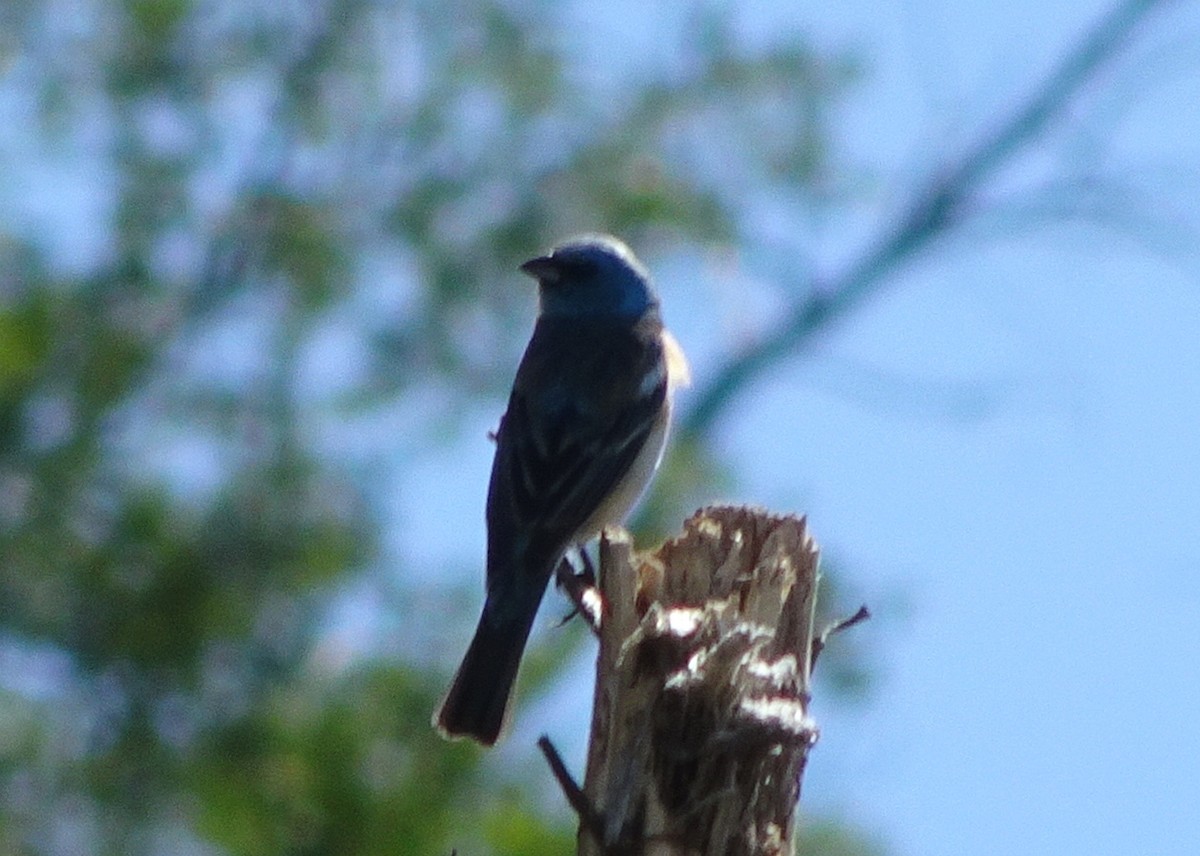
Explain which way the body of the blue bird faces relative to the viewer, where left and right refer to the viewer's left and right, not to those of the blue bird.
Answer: facing away from the viewer and to the right of the viewer
